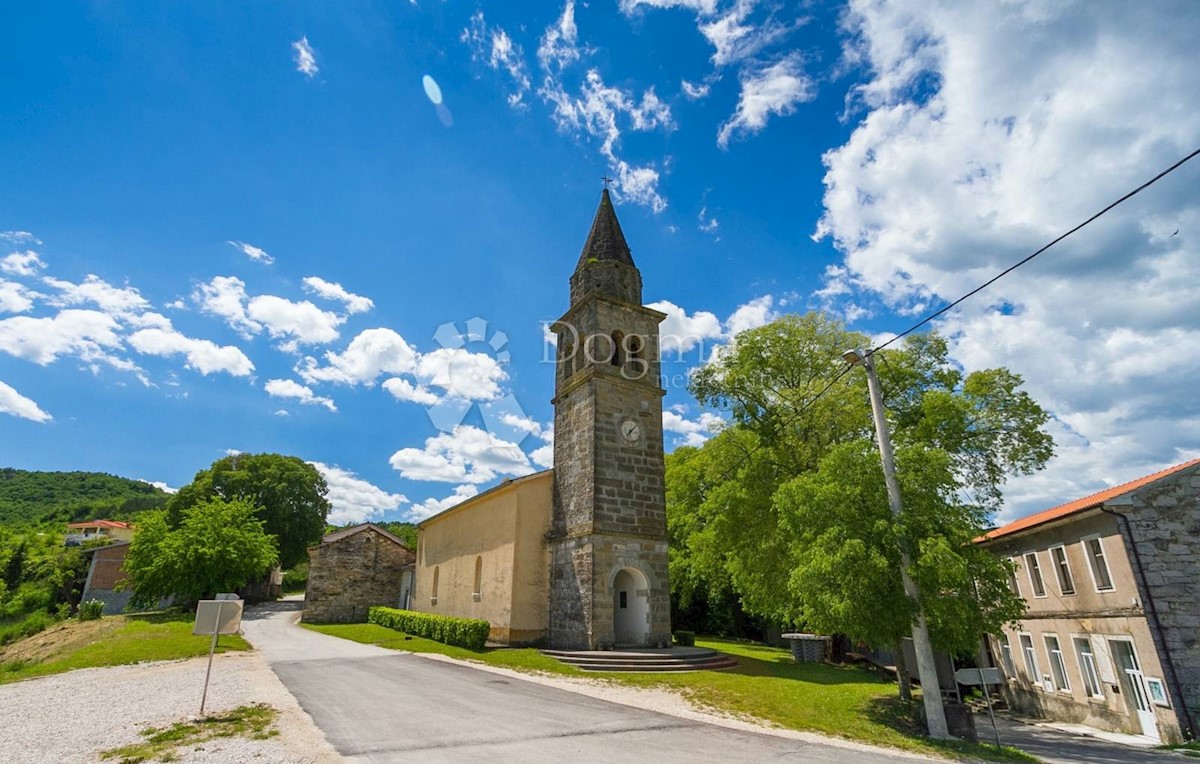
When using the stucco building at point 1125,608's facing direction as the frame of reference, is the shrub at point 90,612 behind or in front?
in front

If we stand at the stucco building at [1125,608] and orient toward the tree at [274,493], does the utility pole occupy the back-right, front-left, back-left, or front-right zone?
front-left

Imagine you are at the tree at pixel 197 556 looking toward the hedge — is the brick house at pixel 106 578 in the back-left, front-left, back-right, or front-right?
back-left

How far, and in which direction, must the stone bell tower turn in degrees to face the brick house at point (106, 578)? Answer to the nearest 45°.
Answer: approximately 180°

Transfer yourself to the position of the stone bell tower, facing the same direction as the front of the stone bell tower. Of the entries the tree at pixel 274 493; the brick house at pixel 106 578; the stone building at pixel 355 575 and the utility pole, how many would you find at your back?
3

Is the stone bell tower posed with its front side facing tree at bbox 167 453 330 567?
no

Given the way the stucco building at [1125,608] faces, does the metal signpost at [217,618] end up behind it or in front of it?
in front

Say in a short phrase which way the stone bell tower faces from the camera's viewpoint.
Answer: facing the viewer and to the right of the viewer

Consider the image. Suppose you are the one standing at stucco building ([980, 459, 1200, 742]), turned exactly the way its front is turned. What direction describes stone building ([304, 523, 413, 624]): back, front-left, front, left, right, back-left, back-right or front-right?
front-right

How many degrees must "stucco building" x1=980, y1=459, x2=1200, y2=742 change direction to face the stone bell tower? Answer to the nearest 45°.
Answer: approximately 45° to its right

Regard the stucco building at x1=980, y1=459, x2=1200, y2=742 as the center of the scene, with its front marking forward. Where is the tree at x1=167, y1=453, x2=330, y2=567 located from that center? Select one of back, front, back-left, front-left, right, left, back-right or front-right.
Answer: front-right

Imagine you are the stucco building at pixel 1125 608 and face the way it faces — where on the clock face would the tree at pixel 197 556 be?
The tree is roughly at 1 o'clock from the stucco building.

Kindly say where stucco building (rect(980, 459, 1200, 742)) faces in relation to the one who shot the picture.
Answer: facing the viewer and to the left of the viewer

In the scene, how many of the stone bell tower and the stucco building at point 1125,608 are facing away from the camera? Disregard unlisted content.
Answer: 0

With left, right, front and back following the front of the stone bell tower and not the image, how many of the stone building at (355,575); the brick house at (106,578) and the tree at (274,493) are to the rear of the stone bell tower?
3

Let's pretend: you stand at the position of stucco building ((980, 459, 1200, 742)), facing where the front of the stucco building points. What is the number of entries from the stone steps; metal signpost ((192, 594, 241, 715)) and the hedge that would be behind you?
0
